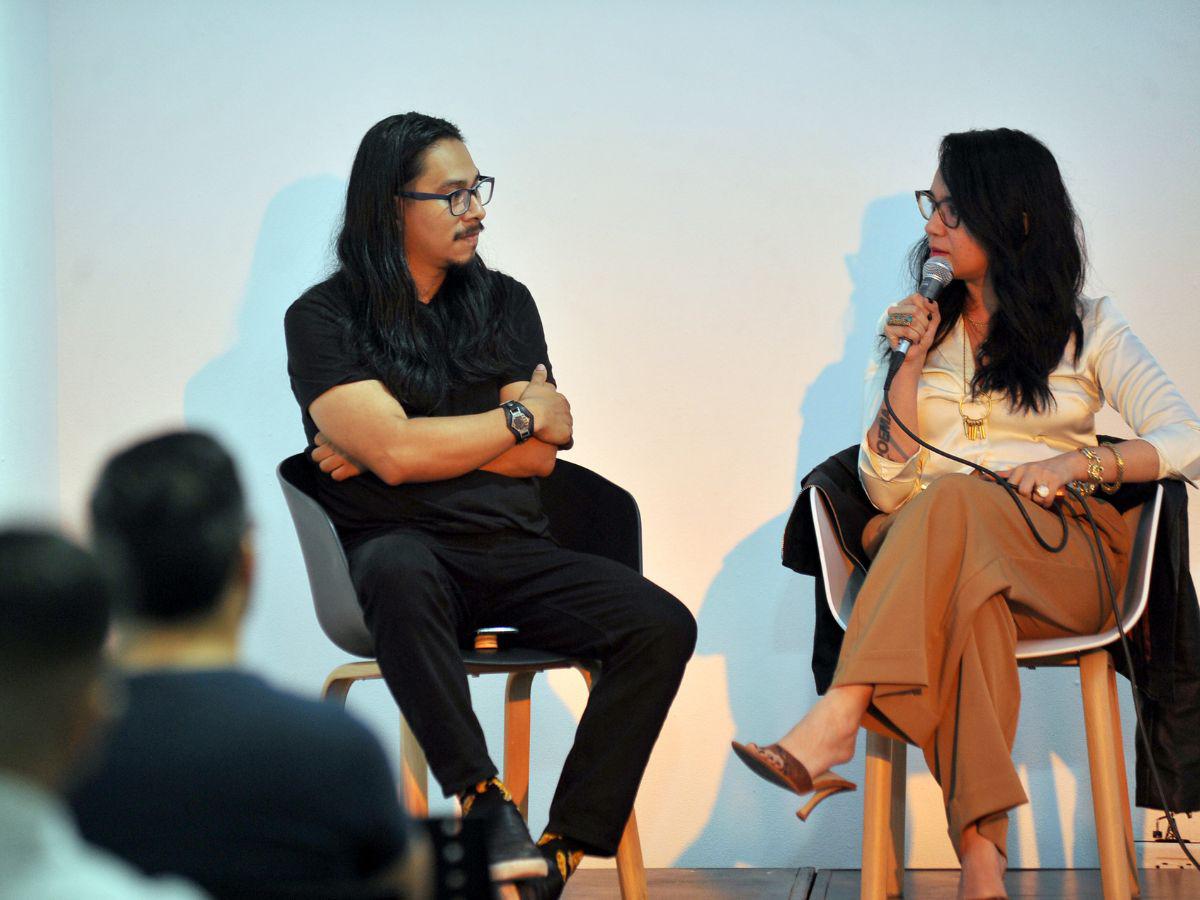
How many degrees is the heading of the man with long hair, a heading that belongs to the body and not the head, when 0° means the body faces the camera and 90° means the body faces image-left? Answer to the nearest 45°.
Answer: approximately 315°

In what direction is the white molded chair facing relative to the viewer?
toward the camera

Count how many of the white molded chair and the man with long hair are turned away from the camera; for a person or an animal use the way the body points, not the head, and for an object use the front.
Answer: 0

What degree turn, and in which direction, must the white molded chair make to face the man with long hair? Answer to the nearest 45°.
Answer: approximately 90° to its right

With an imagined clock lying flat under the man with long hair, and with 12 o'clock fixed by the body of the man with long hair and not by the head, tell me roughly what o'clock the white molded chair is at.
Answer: The white molded chair is roughly at 11 o'clock from the man with long hair.
